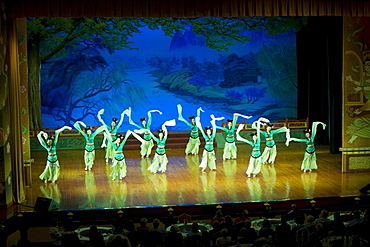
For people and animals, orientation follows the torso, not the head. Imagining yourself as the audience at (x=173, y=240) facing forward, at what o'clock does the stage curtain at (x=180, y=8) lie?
The stage curtain is roughly at 12 o'clock from the audience.

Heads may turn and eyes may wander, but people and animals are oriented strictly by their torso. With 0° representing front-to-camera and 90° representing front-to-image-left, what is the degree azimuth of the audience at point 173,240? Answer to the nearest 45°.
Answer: approximately 180°

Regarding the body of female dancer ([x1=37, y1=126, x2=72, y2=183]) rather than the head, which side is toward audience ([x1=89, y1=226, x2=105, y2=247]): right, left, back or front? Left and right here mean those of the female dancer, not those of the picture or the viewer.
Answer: front

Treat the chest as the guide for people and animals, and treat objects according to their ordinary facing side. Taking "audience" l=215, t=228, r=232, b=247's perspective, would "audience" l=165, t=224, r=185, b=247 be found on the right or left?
on their left

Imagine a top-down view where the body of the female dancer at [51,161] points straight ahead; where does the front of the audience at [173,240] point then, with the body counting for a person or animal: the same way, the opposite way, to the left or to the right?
the opposite way

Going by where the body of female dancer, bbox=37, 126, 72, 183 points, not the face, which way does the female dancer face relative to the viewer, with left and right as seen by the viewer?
facing the viewer

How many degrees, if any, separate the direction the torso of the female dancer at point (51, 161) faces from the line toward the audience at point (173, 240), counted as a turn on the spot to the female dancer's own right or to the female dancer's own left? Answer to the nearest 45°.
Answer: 0° — they already face them

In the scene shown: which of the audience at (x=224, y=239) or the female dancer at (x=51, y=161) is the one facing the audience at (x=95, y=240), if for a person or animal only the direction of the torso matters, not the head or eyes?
the female dancer

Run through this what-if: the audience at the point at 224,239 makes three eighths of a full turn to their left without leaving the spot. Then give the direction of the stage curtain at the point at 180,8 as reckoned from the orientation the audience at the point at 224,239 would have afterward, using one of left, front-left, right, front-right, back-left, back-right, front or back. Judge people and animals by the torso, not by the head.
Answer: back-right

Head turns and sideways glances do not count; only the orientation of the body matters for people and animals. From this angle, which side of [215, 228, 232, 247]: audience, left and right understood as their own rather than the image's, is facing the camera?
back
